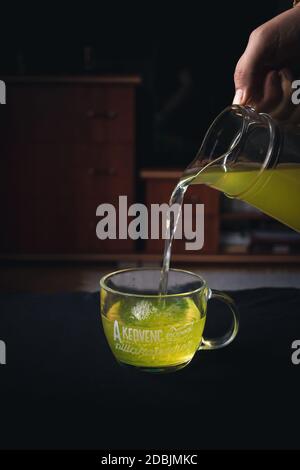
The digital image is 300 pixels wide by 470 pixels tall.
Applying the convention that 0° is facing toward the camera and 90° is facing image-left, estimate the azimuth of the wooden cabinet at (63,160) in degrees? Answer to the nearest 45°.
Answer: approximately 0°

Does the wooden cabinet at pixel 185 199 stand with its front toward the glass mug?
yes

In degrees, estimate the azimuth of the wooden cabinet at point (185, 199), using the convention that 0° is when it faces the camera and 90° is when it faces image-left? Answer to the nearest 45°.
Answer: approximately 0°

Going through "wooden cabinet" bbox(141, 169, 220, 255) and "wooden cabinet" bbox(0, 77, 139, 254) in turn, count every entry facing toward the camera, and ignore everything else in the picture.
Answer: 2

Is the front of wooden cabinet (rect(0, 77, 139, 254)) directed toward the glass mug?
yes
